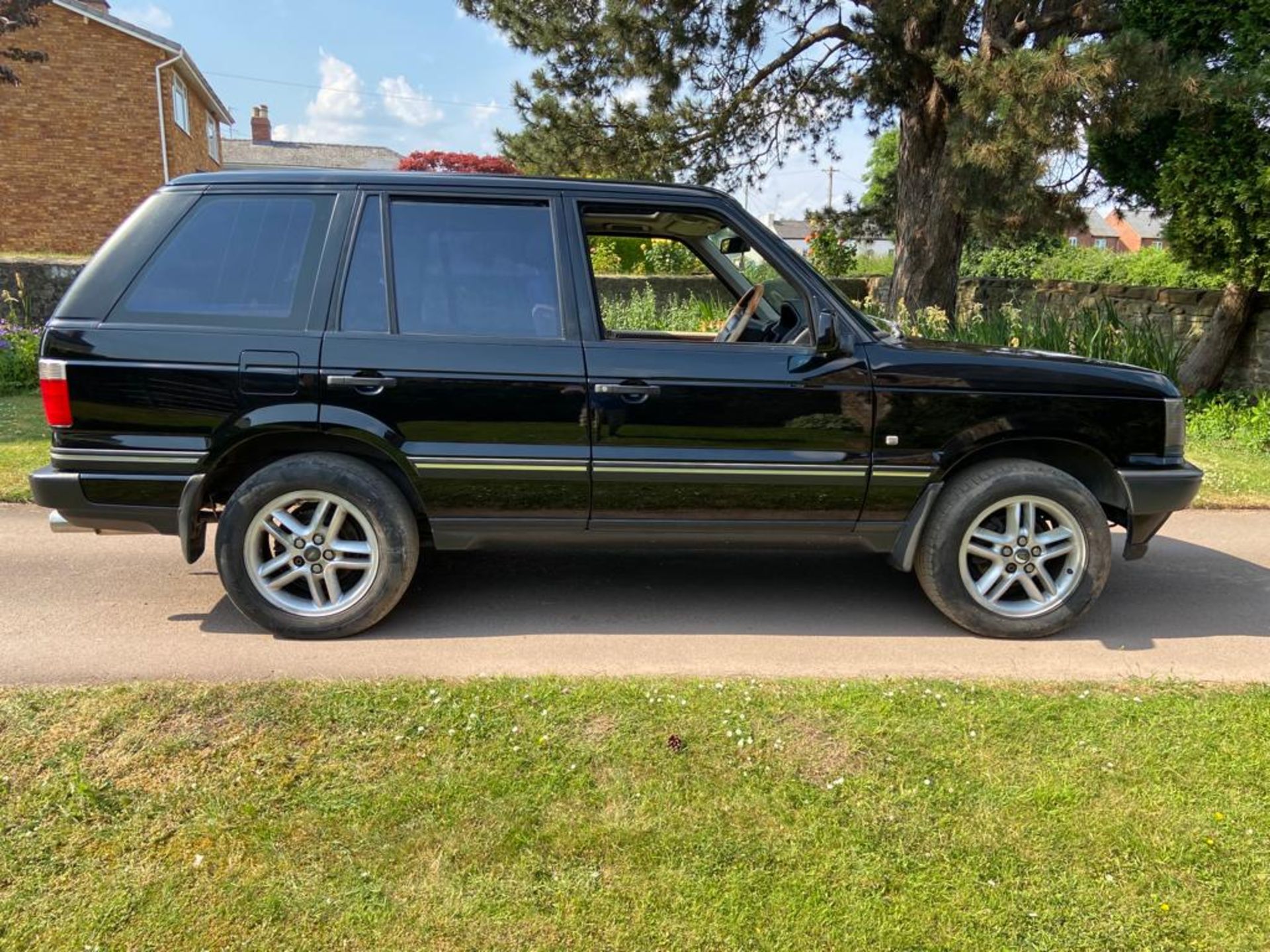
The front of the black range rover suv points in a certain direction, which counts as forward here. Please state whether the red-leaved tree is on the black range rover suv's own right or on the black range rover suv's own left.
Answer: on the black range rover suv's own left

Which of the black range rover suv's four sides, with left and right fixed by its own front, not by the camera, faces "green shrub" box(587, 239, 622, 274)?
left

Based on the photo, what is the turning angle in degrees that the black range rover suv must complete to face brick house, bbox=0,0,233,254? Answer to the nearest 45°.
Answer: approximately 135° to its left

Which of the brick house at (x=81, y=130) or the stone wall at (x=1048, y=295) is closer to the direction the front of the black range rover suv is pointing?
the stone wall

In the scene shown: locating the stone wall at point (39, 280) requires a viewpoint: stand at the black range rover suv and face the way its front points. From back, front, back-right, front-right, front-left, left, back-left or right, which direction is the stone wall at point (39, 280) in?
back-left

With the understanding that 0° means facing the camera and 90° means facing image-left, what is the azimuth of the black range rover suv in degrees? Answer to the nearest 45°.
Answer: approximately 270°

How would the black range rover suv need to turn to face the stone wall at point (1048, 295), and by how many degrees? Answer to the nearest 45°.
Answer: approximately 45° to its left

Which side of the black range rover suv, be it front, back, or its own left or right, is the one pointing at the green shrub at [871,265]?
left

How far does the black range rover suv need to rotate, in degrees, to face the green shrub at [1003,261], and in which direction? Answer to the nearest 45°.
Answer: approximately 45° to its left

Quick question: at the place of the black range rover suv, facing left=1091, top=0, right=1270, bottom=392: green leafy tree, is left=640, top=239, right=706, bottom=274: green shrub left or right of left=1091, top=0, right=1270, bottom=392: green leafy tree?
left

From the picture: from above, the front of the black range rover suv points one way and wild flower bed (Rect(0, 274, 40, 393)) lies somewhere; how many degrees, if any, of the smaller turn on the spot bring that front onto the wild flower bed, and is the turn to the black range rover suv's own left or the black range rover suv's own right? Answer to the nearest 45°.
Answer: approximately 135° to the black range rover suv's own left
